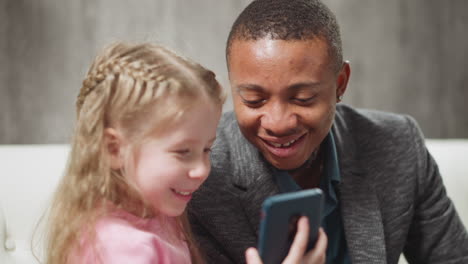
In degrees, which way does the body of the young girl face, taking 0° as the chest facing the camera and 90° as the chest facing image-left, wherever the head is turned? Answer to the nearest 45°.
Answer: approximately 315°

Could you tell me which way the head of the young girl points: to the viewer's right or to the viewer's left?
to the viewer's right
